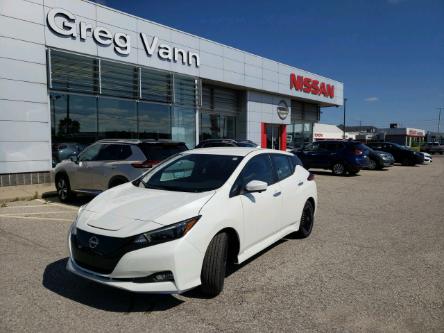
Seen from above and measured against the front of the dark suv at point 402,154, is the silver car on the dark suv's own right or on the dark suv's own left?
on the dark suv's own right

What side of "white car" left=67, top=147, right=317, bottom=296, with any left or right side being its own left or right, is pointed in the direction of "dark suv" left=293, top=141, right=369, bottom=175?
back

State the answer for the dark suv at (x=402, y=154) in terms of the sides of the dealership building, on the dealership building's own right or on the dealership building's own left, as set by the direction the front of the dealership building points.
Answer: on the dealership building's own left

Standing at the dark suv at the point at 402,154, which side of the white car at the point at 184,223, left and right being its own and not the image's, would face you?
back

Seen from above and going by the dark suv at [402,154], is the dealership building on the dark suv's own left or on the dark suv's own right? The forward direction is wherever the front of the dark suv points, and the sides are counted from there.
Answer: on the dark suv's own right

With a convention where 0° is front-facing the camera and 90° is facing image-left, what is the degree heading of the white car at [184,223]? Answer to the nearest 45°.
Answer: approximately 45°

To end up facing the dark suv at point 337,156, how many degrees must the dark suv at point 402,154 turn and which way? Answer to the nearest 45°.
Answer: approximately 45° to its right

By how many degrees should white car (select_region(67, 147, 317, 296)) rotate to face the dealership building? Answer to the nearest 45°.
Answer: approximately 135° to its right
